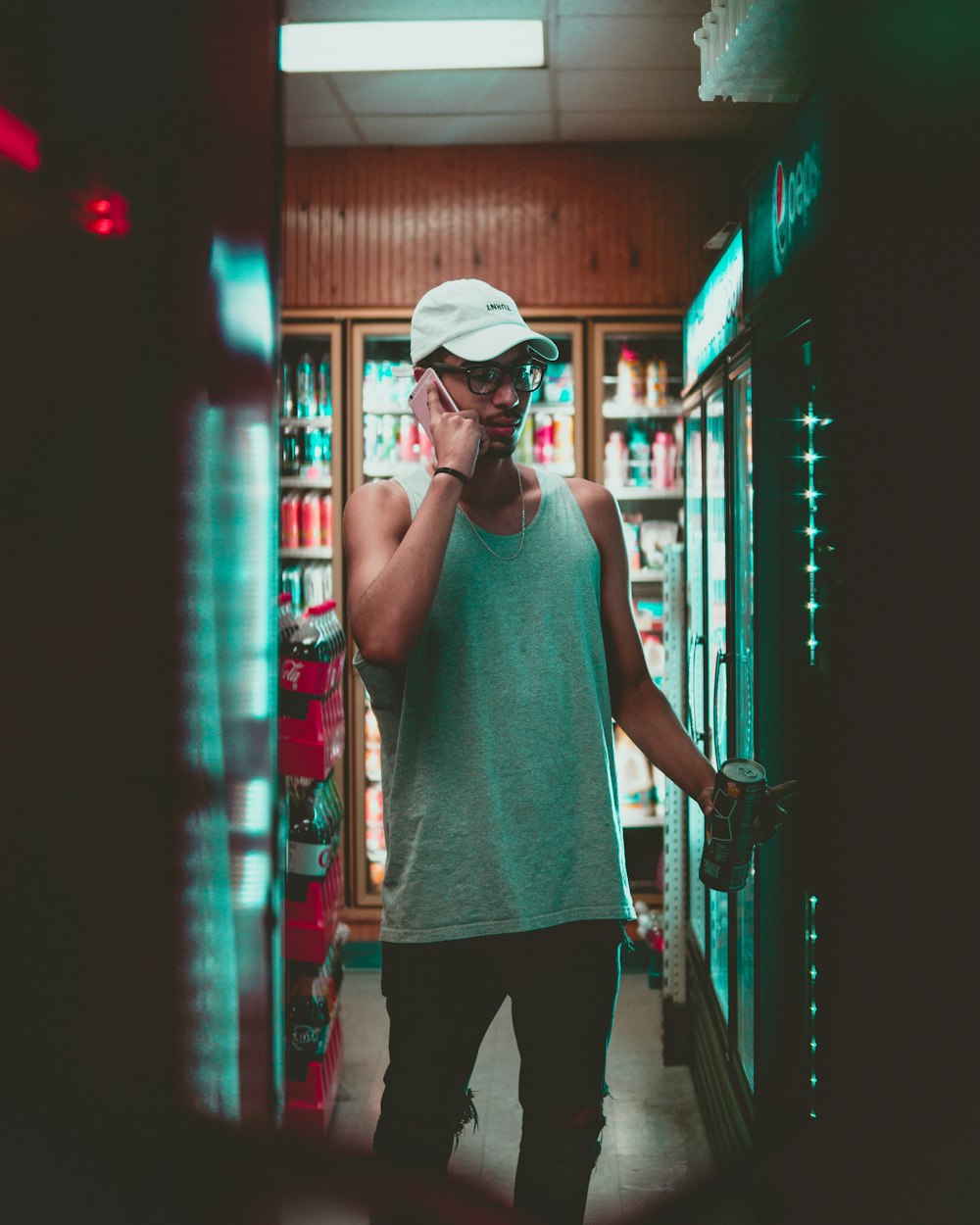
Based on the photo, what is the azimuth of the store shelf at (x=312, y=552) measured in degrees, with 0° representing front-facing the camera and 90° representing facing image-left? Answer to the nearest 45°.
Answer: approximately 0°

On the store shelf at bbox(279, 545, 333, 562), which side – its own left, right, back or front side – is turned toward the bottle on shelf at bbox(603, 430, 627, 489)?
left

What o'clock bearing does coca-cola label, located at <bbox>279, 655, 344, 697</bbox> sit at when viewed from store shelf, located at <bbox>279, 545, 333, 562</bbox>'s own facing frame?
The coca-cola label is roughly at 12 o'clock from the store shelf.

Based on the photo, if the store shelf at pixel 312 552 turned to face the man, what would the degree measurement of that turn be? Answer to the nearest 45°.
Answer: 0° — it already faces them

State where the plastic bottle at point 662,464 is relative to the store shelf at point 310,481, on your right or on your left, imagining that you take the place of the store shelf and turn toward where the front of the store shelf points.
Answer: on your left

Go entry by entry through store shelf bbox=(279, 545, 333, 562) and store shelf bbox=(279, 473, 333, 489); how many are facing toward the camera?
2

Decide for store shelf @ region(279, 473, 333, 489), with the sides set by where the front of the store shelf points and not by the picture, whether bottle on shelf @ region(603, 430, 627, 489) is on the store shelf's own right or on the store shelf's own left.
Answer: on the store shelf's own left

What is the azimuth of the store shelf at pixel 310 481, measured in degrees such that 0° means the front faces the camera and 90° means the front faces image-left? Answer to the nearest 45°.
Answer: approximately 0°

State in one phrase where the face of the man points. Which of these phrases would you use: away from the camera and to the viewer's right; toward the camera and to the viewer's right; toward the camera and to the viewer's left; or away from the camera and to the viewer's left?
toward the camera and to the viewer's right
